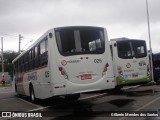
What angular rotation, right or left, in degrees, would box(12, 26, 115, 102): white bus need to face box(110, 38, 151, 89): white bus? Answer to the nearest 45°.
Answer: approximately 90° to its right

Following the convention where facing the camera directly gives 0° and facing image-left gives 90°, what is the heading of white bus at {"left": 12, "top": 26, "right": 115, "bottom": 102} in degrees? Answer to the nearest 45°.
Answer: approximately 135°
